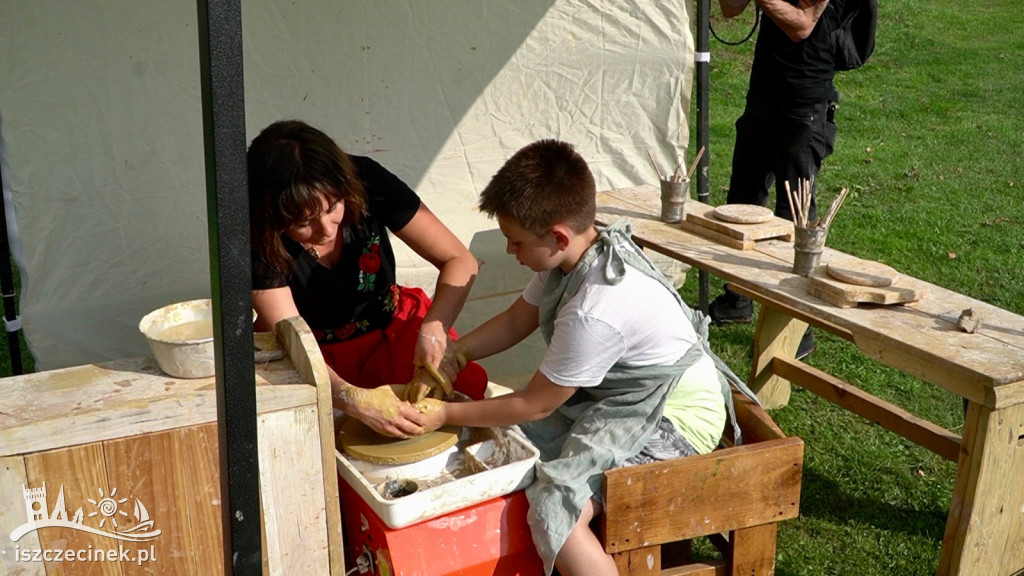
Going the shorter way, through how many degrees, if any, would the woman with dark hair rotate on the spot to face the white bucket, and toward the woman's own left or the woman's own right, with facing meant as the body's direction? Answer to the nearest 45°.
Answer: approximately 90° to the woman's own right

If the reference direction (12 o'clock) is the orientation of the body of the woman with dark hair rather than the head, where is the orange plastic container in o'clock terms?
The orange plastic container is roughly at 1 o'clock from the woman with dark hair.

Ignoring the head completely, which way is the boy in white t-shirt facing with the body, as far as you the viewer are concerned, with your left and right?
facing to the left of the viewer

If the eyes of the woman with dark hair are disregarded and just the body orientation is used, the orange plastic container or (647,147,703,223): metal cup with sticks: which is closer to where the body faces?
the orange plastic container

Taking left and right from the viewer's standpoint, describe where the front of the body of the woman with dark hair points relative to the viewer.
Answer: facing the viewer and to the right of the viewer

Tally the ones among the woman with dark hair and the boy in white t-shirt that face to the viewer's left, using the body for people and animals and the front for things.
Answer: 1

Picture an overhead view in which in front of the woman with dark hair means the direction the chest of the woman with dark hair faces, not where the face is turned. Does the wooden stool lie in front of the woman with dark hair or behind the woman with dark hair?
in front

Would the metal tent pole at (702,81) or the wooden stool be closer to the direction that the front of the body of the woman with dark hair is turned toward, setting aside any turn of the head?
the wooden stool

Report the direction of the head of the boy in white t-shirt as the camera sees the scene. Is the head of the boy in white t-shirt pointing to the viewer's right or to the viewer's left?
to the viewer's left

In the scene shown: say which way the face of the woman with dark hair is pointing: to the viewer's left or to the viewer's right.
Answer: to the viewer's right

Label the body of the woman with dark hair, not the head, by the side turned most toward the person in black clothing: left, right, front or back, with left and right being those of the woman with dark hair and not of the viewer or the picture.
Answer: left

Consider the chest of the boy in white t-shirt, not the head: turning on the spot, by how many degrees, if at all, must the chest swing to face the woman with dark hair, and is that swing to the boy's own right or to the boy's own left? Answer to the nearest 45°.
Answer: approximately 45° to the boy's own right

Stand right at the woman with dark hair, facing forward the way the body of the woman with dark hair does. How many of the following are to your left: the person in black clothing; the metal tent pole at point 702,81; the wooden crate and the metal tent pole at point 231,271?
2

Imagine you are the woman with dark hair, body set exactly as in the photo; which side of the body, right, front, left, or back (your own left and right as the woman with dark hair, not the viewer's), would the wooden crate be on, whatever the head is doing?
right

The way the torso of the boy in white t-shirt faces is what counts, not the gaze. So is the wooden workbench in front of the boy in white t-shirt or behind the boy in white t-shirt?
behind

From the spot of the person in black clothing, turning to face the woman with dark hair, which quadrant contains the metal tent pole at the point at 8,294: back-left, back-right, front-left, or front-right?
front-right

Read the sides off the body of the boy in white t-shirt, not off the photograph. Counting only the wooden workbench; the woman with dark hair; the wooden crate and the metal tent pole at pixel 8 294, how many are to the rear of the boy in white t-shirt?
1

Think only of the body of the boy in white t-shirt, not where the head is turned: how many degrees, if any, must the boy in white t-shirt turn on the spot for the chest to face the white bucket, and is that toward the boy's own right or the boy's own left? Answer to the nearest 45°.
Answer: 0° — they already face it

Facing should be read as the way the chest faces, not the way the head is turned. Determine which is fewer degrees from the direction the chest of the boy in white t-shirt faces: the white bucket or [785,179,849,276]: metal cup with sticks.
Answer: the white bucket
